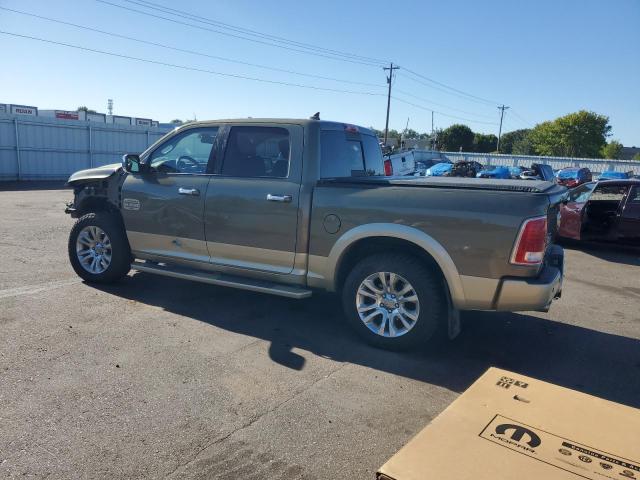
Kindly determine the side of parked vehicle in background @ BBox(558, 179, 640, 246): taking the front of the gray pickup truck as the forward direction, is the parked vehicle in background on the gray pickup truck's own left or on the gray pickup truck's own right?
on the gray pickup truck's own right

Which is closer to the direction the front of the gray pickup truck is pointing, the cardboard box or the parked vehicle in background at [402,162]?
the parked vehicle in background

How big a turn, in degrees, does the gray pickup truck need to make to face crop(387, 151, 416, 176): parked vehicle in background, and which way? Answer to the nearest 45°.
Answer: approximately 45° to its right

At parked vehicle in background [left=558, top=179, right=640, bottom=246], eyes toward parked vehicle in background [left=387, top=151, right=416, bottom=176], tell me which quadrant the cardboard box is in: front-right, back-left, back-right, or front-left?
back-left

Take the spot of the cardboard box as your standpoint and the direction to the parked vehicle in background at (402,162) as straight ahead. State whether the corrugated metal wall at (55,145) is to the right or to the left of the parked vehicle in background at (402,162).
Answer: left

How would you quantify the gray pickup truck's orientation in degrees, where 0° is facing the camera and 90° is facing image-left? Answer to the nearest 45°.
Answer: approximately 135°

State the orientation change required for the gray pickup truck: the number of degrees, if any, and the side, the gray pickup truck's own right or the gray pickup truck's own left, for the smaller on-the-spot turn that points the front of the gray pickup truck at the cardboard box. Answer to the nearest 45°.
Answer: approximately 135° to the gray pickup truck's own left

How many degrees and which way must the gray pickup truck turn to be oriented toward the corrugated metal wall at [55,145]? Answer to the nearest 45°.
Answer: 0° — it already faces it

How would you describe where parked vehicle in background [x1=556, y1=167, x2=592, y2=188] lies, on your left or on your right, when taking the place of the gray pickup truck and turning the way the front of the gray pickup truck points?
on your right

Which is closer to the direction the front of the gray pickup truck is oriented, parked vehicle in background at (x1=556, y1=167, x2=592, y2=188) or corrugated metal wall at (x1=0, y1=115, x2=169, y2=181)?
the corrugated metal wall

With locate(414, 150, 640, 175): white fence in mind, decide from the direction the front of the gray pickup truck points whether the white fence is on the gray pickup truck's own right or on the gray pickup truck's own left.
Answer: on the gray pickup truck's own right
